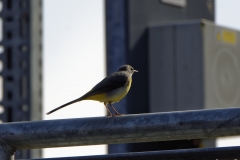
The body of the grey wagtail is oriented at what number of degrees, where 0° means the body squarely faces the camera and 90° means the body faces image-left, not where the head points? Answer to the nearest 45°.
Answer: approximately 270°

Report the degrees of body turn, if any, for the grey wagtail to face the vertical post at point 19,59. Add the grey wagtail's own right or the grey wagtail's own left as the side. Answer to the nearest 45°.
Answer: approximately 135° to the grey wagtail's own left

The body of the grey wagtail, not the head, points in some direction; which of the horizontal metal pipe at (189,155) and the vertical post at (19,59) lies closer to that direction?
the horizontal metal pipe
